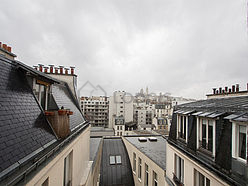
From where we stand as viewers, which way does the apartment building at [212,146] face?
facing the viewer and to the left of the viewer

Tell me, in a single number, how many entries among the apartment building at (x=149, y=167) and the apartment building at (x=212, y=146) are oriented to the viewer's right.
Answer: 0

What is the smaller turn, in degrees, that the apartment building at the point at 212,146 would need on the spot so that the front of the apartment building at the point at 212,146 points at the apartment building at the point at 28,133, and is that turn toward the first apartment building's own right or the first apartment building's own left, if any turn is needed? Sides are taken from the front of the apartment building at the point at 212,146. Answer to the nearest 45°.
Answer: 0° — it already faces it

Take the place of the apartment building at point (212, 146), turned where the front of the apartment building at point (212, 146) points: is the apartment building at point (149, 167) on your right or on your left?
on your right

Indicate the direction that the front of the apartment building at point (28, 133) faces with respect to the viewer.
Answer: facing the viewer and to the right of the viewer

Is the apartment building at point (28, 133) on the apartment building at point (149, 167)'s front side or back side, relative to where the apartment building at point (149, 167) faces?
on the front side

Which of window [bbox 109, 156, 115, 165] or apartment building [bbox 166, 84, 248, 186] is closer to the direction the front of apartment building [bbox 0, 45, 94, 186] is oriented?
the apartment building
